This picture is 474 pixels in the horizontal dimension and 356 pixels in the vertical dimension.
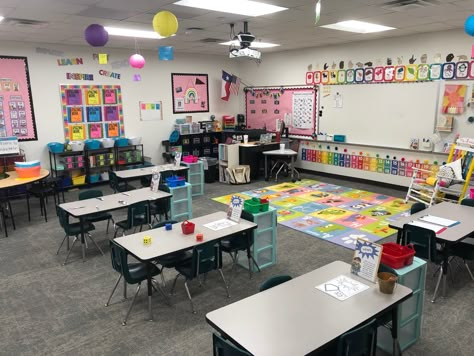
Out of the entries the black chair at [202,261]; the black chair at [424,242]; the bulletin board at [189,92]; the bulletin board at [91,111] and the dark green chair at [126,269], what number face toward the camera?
2

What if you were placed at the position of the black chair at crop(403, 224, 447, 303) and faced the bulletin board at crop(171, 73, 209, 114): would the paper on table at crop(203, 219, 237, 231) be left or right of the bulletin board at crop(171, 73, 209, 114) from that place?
left

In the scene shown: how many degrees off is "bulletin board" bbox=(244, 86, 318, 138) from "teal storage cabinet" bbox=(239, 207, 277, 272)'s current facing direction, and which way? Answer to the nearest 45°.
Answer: approximately 135° to its left

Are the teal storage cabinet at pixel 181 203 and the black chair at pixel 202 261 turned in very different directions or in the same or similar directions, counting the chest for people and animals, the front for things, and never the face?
very different directions

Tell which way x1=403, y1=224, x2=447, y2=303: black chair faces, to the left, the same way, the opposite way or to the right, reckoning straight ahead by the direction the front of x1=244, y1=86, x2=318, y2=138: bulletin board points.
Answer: the opposite way

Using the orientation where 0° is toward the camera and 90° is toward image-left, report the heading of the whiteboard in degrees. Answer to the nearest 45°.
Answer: approximately 45°

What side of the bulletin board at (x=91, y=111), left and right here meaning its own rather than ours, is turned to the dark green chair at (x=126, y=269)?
front

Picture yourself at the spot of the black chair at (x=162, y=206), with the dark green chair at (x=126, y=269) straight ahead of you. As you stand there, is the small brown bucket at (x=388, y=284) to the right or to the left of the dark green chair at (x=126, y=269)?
left

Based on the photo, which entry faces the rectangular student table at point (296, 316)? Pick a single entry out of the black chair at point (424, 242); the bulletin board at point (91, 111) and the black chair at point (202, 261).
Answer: the bulletin board

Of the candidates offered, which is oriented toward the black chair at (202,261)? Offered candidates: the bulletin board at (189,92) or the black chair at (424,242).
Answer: the bulletin board
